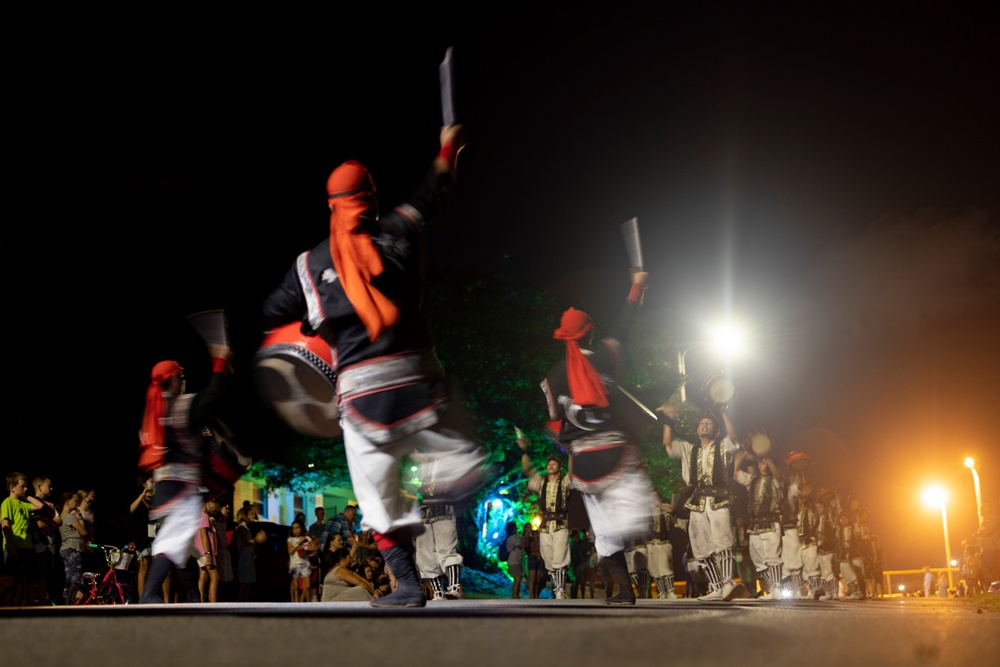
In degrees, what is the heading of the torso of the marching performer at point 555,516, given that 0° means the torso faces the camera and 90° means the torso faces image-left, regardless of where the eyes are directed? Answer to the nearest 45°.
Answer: approximately 0°

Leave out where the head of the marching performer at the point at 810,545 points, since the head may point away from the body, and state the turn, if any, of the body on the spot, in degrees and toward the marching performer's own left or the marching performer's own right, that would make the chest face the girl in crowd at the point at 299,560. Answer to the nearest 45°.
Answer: approximately 45° to the marching performer's own right

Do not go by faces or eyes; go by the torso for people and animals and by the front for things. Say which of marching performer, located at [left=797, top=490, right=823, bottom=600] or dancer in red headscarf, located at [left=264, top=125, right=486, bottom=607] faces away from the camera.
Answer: the dancer in red headscarf

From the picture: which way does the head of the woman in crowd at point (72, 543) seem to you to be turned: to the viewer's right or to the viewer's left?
to the viewer's right

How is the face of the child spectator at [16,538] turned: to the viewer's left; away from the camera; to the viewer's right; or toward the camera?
to the viewer's right

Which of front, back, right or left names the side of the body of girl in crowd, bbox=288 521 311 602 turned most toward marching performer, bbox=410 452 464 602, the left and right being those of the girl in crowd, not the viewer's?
front

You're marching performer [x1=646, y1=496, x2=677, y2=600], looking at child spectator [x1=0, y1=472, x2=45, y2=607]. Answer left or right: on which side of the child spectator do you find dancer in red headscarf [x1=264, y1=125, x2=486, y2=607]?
left

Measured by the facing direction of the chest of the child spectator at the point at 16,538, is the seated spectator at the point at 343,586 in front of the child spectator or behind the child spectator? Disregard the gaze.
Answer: in front

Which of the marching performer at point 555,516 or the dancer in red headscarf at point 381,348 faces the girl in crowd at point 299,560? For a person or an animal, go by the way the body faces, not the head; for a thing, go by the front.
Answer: the dancer in red headscarf

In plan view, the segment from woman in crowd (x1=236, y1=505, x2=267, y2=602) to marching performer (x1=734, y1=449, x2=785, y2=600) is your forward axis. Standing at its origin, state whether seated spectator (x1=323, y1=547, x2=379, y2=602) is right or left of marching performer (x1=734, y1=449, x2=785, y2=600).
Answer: right

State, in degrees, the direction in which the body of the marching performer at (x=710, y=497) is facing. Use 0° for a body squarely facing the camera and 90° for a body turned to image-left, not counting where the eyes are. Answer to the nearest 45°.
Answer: approximately 45°

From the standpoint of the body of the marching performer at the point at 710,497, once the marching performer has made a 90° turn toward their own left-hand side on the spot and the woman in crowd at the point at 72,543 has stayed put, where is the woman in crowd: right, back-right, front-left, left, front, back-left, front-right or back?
back-right
